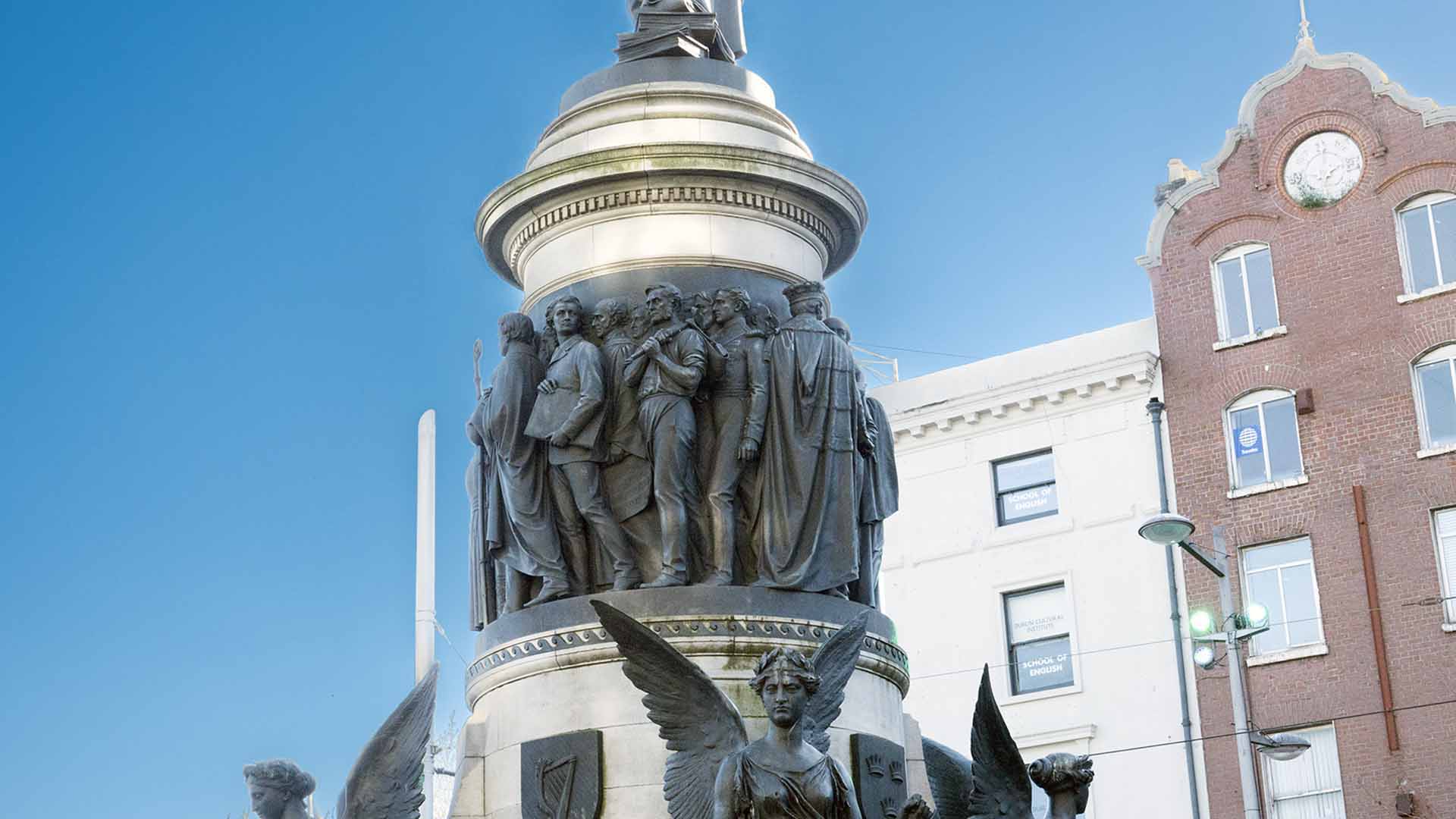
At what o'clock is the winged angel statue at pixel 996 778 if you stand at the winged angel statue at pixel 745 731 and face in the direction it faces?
the winged angel statue at pixel 996 778 is roughly at 8 o'clock from the winged angel statue at pixel 745 731.

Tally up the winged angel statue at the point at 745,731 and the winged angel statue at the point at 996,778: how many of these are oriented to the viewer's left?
0

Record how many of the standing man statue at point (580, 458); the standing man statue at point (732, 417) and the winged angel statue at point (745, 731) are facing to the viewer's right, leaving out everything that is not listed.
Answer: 0

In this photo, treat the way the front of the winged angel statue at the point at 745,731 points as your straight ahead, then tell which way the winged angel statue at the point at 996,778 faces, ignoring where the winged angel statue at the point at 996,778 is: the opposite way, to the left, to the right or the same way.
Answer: to the left

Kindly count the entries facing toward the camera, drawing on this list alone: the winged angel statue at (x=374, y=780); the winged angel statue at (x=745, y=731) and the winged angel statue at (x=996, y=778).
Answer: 1

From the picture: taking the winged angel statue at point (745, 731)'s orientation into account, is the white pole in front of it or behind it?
behind

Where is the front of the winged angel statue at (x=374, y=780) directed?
to the viewer's left

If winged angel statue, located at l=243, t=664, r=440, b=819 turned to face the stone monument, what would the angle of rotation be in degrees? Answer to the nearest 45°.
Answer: approximately 180°

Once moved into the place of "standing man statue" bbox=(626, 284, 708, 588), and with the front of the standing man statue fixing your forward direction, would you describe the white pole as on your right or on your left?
on your right

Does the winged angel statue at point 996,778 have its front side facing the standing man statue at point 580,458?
no

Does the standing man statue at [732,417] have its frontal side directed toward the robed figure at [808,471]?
no

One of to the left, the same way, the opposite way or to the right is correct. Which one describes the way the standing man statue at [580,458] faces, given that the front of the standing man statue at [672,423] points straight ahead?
the same way

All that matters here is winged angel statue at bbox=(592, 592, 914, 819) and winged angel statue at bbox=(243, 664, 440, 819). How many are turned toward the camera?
1

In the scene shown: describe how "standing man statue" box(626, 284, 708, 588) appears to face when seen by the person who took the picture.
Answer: facing the viewer and to the left of the viewer

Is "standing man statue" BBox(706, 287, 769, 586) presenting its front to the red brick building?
no

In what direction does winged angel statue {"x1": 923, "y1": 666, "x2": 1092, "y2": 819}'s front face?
to the viewer's right

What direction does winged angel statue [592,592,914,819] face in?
toward the camera
